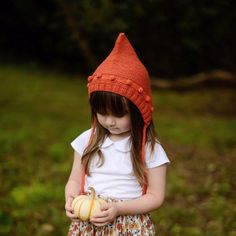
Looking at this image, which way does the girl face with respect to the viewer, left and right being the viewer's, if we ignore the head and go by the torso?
facing the viewer and to the left of the viewer

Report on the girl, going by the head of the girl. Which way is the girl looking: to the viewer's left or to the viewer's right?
to the viewer's left
